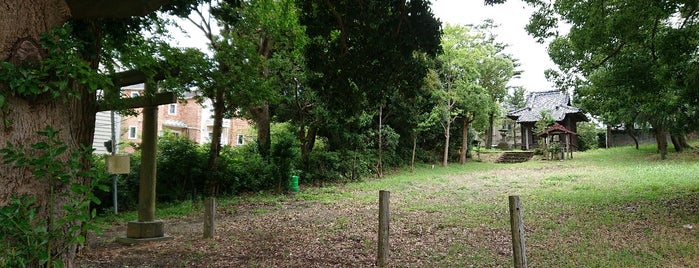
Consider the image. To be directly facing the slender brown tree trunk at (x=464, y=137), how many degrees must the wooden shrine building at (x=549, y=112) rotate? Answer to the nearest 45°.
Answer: approximately 45° to its right

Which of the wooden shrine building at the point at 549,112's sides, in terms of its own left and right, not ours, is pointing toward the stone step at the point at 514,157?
front

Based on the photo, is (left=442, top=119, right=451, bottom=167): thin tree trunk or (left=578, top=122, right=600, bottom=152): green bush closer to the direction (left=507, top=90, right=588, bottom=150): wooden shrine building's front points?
the thin tree trunk

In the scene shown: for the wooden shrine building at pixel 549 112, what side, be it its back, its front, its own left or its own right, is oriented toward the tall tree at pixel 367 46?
front

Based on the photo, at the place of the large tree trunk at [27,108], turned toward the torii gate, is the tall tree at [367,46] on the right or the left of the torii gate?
right

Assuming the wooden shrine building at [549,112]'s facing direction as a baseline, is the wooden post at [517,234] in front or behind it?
in front

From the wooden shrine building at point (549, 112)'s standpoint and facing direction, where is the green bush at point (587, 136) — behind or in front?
behind

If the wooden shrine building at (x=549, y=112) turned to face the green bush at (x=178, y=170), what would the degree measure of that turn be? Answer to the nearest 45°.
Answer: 0° — it already faces it

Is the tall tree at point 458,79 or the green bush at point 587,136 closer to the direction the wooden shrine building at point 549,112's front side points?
the tall tree

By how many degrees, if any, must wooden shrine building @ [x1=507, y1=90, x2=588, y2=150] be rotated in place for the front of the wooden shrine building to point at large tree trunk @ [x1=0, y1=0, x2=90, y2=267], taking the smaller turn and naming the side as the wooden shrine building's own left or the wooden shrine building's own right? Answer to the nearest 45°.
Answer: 0° — it already faces it

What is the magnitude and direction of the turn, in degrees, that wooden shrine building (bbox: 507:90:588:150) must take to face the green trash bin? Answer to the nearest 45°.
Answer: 0° — it already faces it

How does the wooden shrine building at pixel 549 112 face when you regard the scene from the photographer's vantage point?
facing the viewer

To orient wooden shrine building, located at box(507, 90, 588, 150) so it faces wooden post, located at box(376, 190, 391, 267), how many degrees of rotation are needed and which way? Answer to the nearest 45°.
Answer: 0° — it already faces it

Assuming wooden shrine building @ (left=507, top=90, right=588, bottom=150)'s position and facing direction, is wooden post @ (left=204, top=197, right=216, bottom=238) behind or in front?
in front
